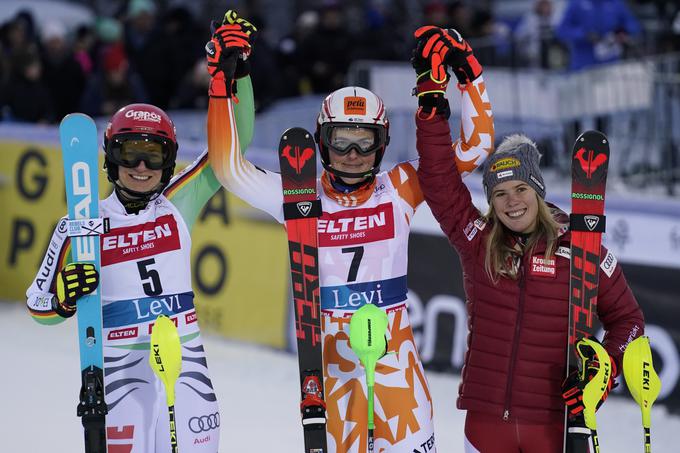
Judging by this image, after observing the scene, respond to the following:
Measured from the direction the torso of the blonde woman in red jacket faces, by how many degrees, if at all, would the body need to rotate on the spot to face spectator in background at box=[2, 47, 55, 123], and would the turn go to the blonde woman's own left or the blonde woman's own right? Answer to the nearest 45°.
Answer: approximately 135° to the blonde woman's own right

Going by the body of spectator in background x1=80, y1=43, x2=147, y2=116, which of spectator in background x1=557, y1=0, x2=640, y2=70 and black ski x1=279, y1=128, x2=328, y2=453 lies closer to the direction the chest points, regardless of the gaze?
the black ski
